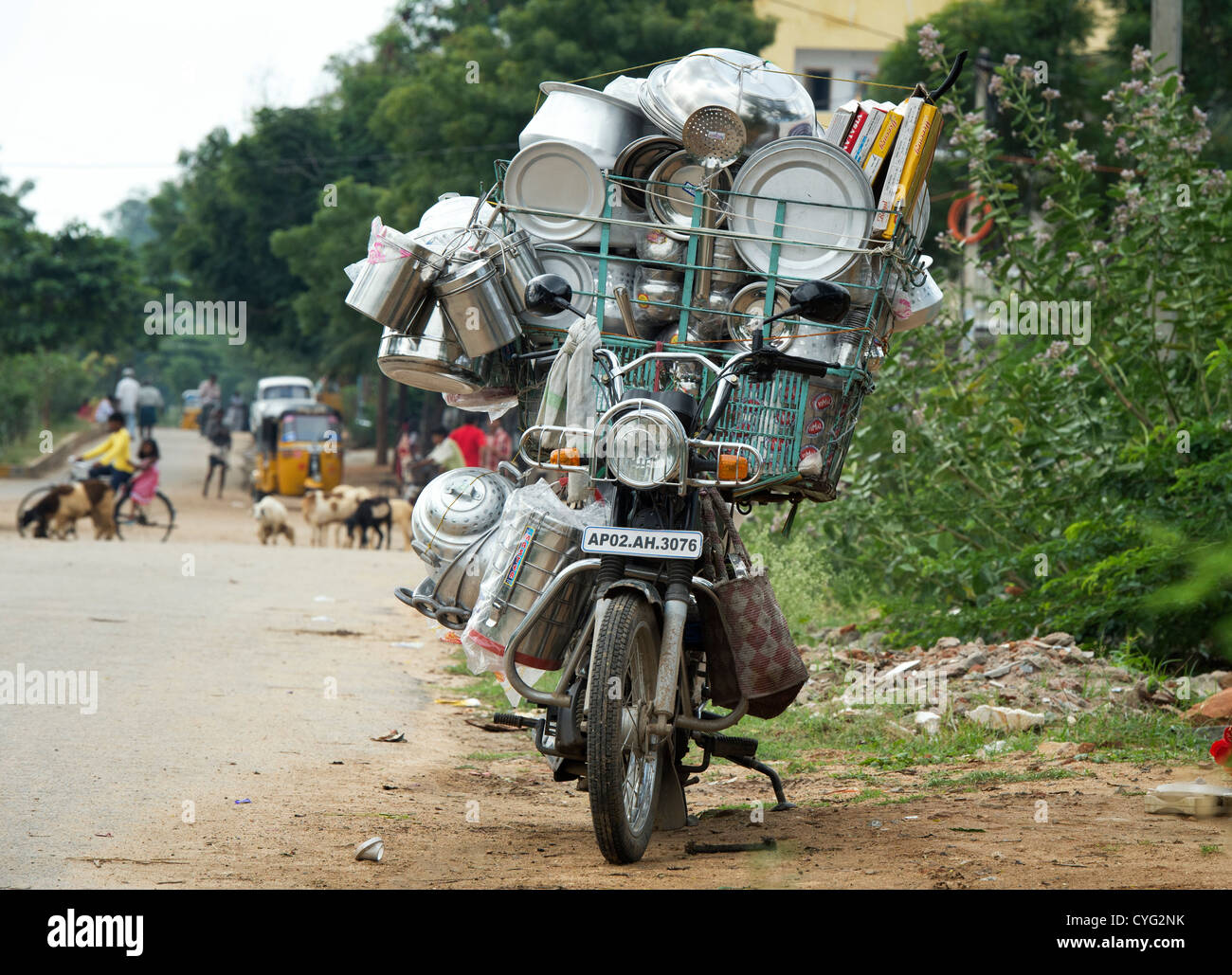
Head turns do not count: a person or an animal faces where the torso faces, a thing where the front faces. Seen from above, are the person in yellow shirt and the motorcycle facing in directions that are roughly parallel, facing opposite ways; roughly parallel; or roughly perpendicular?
roughly perpendicular

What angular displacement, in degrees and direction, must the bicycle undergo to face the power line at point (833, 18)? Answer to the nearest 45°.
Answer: approximately 135° to its right

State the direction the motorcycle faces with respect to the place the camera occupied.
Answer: facing the viewer

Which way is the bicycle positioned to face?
to the viewer's left

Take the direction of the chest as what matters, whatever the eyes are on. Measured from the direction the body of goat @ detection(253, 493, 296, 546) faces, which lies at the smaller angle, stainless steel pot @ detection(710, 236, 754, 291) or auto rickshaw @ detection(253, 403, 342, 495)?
the stainless steel pot

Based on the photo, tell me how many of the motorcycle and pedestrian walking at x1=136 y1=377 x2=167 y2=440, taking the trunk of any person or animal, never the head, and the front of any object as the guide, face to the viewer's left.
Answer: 0

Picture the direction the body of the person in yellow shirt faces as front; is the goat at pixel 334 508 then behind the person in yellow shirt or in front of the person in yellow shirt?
behind

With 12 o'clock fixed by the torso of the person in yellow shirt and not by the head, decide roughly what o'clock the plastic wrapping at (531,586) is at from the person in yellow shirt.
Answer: The plastic wrapping is roughly at 9 o'clock from the person in yellow shirt.

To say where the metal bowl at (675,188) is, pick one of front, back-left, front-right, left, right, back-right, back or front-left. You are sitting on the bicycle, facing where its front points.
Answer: left

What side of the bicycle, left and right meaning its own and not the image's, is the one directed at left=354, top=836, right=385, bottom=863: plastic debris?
left

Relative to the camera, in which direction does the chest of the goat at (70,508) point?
to the viewer's left

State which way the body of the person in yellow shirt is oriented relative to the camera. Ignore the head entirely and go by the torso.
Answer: to the viewer's left

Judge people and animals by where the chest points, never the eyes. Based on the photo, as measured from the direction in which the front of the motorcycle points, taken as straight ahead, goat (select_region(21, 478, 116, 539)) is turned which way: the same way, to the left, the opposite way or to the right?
to the right

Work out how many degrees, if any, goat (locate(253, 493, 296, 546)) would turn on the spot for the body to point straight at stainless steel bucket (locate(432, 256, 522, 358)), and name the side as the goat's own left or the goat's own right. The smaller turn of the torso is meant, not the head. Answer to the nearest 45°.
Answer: approximately 45° to the goat's own left
